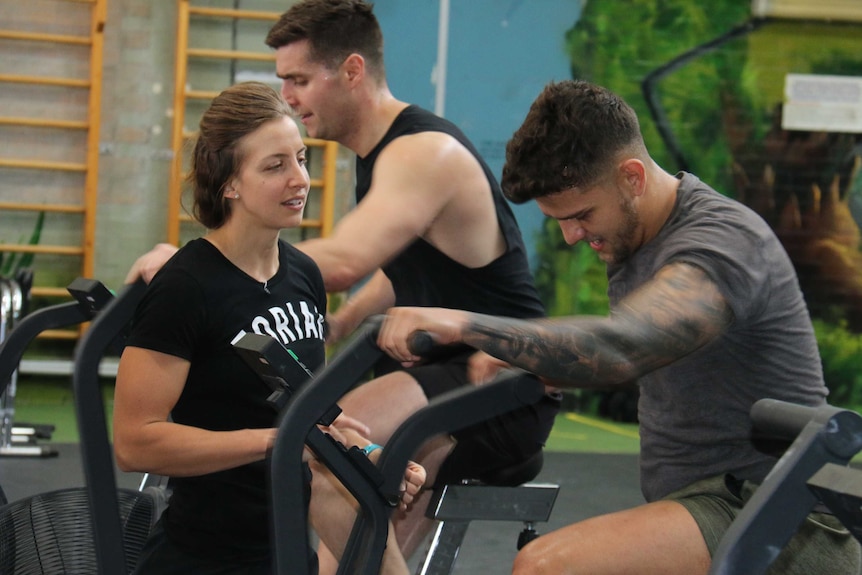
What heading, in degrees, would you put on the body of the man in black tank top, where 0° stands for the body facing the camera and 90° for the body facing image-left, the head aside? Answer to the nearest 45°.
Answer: approximately 90°

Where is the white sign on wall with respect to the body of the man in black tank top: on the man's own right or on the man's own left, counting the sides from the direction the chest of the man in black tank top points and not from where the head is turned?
on the man's own right

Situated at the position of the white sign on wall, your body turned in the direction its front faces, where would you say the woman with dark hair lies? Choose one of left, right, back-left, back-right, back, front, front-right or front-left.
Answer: front

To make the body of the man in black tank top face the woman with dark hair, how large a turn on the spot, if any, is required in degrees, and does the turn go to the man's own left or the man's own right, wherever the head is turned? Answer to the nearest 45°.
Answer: approximately 45° to the man's own left

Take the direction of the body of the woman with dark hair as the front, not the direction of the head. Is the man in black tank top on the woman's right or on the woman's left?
on the woman's left

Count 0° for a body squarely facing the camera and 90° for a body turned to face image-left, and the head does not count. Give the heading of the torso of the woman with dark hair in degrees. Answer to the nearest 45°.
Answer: approximately 315°

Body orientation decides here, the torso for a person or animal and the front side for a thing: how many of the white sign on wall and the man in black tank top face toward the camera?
1

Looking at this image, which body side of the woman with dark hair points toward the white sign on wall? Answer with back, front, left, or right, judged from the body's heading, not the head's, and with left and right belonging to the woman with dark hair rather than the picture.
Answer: left

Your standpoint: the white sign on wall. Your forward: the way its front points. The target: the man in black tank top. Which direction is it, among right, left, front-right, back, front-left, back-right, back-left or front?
front

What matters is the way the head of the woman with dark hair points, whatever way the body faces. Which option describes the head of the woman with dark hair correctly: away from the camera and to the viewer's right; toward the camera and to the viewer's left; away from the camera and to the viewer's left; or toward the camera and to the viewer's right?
toward the camera and to the viewer's right

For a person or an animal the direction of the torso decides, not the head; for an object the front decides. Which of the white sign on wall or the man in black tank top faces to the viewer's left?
the man in black tank top

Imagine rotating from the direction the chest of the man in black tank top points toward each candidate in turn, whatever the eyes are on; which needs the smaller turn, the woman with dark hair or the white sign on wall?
the woman with dark hair

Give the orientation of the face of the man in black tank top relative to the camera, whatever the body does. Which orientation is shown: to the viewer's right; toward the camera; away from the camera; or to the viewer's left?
to the viewer's left

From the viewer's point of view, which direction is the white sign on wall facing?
toward the camera
